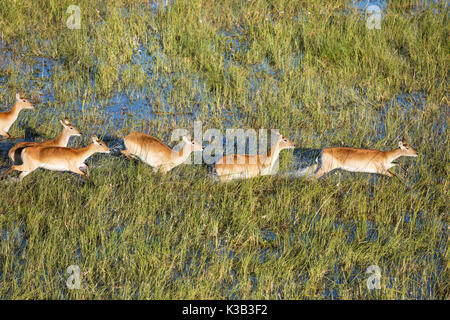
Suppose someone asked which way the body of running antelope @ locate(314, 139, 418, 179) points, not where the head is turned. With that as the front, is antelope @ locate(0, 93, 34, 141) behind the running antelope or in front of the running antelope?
behind

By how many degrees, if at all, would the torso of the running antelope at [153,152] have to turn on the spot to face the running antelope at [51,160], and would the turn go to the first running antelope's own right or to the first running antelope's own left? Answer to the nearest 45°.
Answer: approximately 180°

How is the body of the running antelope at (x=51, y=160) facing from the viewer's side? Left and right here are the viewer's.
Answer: facing to the right of the viewer

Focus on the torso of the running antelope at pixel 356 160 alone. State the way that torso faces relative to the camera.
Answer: to the viewer's right

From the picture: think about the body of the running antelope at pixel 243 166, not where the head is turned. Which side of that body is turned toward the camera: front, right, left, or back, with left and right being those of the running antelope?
right

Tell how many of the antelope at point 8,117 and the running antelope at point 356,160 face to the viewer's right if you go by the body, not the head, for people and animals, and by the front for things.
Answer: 2

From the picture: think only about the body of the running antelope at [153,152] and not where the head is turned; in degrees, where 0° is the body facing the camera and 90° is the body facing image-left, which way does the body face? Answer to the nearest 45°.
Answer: approximately 270°

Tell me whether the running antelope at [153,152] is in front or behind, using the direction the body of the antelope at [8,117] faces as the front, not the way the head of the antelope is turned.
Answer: in front

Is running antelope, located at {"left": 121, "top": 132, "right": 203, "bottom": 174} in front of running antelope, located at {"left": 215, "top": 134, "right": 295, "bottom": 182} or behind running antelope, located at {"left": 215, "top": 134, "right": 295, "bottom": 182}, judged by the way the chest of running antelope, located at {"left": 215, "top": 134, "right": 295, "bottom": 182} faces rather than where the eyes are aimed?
behind

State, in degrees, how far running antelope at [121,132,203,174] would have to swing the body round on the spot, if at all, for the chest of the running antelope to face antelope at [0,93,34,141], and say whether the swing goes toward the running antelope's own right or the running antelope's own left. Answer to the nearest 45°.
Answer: approximately 180°

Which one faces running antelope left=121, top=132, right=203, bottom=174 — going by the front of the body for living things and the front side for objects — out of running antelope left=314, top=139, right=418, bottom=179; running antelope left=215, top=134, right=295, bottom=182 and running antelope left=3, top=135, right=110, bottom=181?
running antelope left=3, top=135, right=110, bottom=181

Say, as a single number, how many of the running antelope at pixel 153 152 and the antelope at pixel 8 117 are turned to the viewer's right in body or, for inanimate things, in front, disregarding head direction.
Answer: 2

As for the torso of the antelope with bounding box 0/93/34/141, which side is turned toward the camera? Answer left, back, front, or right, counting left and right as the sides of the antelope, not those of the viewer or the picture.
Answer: right

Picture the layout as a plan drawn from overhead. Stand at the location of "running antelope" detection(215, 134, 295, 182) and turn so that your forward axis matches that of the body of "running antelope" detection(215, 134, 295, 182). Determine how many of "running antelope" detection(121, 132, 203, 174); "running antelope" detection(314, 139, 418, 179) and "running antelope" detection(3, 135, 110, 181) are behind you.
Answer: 2

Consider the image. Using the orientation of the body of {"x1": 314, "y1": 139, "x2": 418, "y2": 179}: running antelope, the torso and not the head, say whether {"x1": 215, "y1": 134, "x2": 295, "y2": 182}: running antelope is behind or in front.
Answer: behind

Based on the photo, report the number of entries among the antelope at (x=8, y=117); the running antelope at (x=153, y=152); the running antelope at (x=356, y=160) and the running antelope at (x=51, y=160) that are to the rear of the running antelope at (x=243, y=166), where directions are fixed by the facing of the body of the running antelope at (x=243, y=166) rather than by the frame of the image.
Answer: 3
